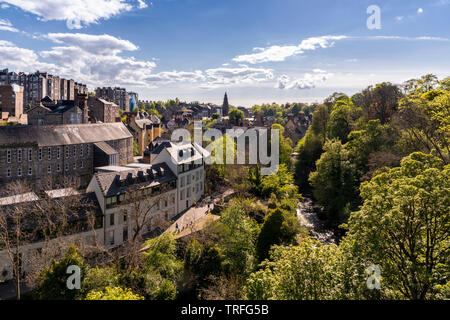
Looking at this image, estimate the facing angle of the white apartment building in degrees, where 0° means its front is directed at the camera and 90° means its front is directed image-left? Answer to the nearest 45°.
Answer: approximately 315°

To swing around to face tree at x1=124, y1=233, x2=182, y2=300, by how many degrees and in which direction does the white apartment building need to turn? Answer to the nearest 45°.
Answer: approximately 45° to its right

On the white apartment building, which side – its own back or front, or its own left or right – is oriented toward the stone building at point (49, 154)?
back

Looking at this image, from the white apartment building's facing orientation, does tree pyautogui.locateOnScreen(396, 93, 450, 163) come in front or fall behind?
in front

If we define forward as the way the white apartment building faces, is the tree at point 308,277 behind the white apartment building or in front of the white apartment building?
in front
